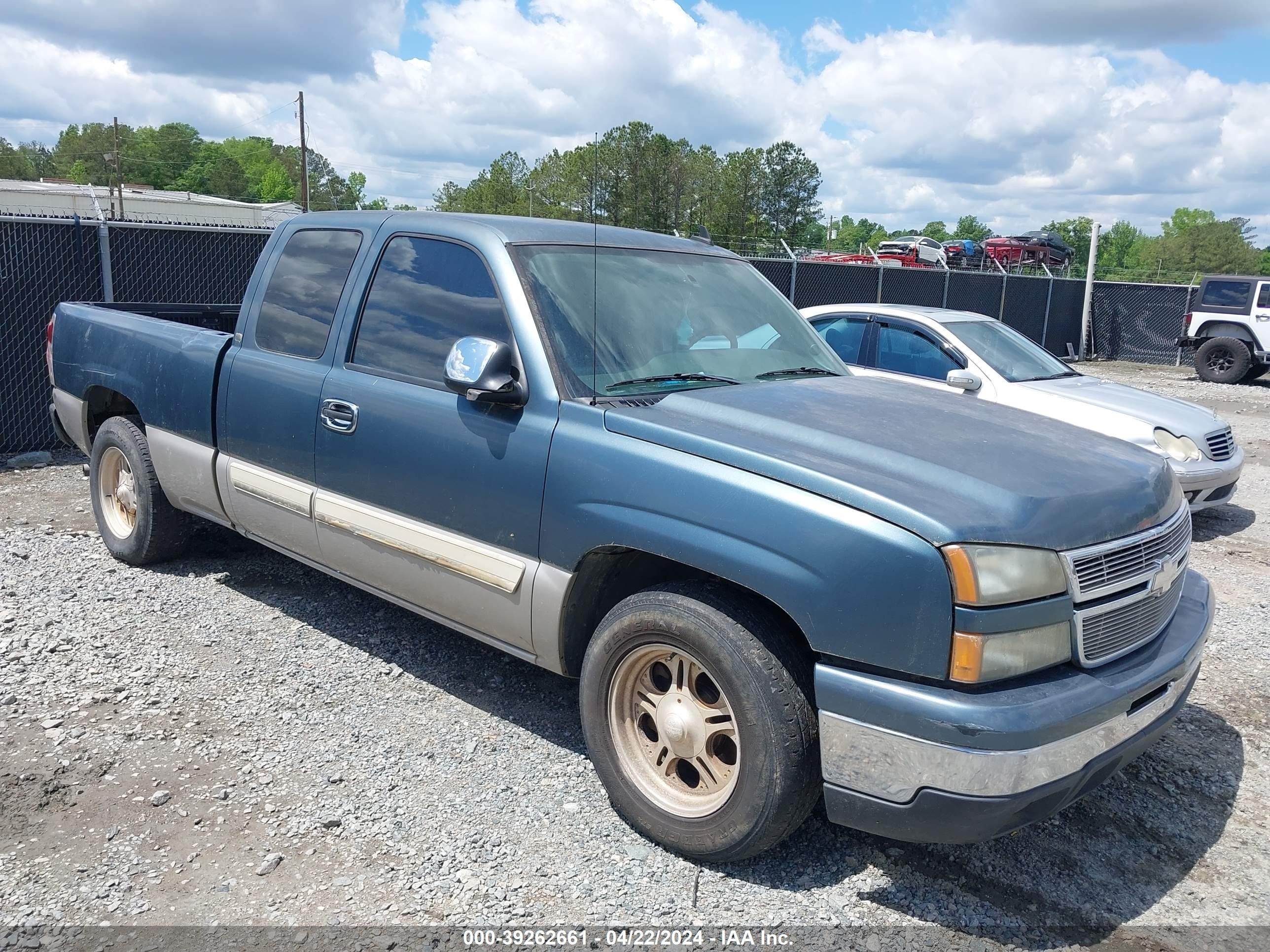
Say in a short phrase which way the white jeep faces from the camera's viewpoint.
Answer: facing to the right of the viewer

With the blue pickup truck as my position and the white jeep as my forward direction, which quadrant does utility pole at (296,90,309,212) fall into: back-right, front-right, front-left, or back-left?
front-left

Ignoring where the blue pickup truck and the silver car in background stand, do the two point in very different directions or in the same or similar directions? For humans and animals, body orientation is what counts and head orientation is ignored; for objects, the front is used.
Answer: same or similar directions

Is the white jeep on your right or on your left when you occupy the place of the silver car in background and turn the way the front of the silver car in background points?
on your left

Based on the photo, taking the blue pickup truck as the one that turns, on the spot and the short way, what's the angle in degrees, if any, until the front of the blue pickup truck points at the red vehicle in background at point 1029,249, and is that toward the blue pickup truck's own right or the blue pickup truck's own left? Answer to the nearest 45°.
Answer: approximately 135° to the blue pickup truck's own left

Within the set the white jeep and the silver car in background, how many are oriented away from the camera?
0

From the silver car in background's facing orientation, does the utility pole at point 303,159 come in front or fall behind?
behind

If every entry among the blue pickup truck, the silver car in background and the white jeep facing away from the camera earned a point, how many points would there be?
0

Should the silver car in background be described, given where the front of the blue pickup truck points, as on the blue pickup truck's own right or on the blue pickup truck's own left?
on the blue pickup truck's own left

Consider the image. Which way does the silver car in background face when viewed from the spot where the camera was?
facing the viewer and to the right of the viewer
